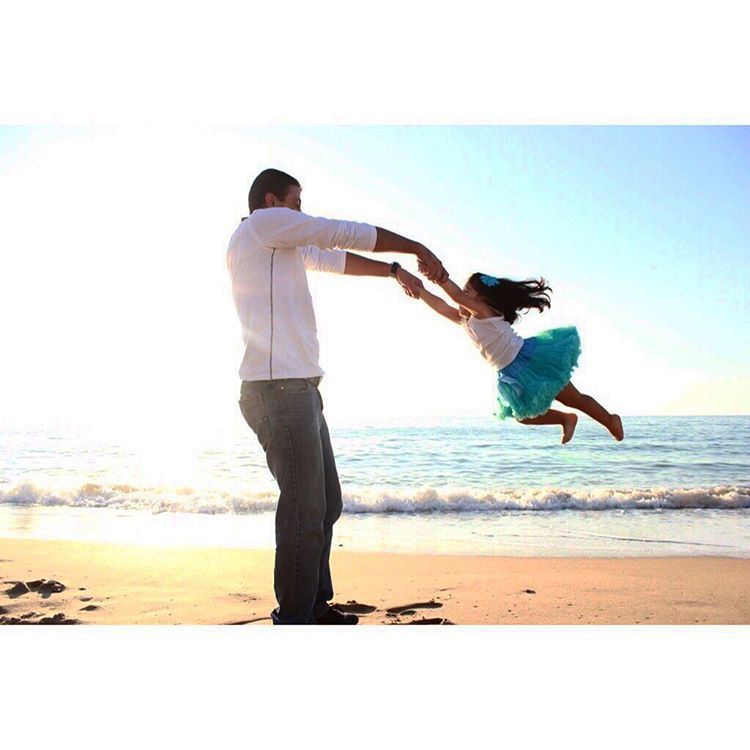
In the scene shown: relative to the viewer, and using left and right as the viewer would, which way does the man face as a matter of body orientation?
facing to the right of the viewer
